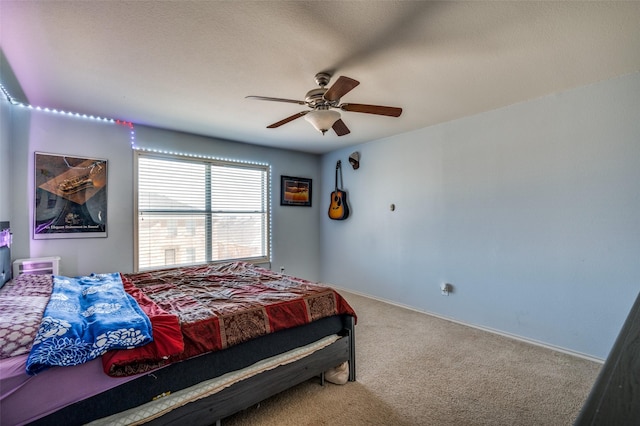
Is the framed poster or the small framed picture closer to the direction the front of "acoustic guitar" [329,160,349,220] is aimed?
the framed poster

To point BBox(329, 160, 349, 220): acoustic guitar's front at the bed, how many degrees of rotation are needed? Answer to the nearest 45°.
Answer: approximately 45° to its left

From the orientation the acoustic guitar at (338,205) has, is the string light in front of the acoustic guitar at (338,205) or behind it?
in front

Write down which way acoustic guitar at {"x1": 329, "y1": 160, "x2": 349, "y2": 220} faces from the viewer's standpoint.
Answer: facing the viewer and to the left of the viewer

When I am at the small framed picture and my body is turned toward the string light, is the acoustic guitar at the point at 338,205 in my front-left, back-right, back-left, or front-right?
back-left

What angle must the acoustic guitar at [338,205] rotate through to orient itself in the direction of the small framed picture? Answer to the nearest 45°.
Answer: approximately 45° to its right

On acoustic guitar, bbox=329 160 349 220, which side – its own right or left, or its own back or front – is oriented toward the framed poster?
front
